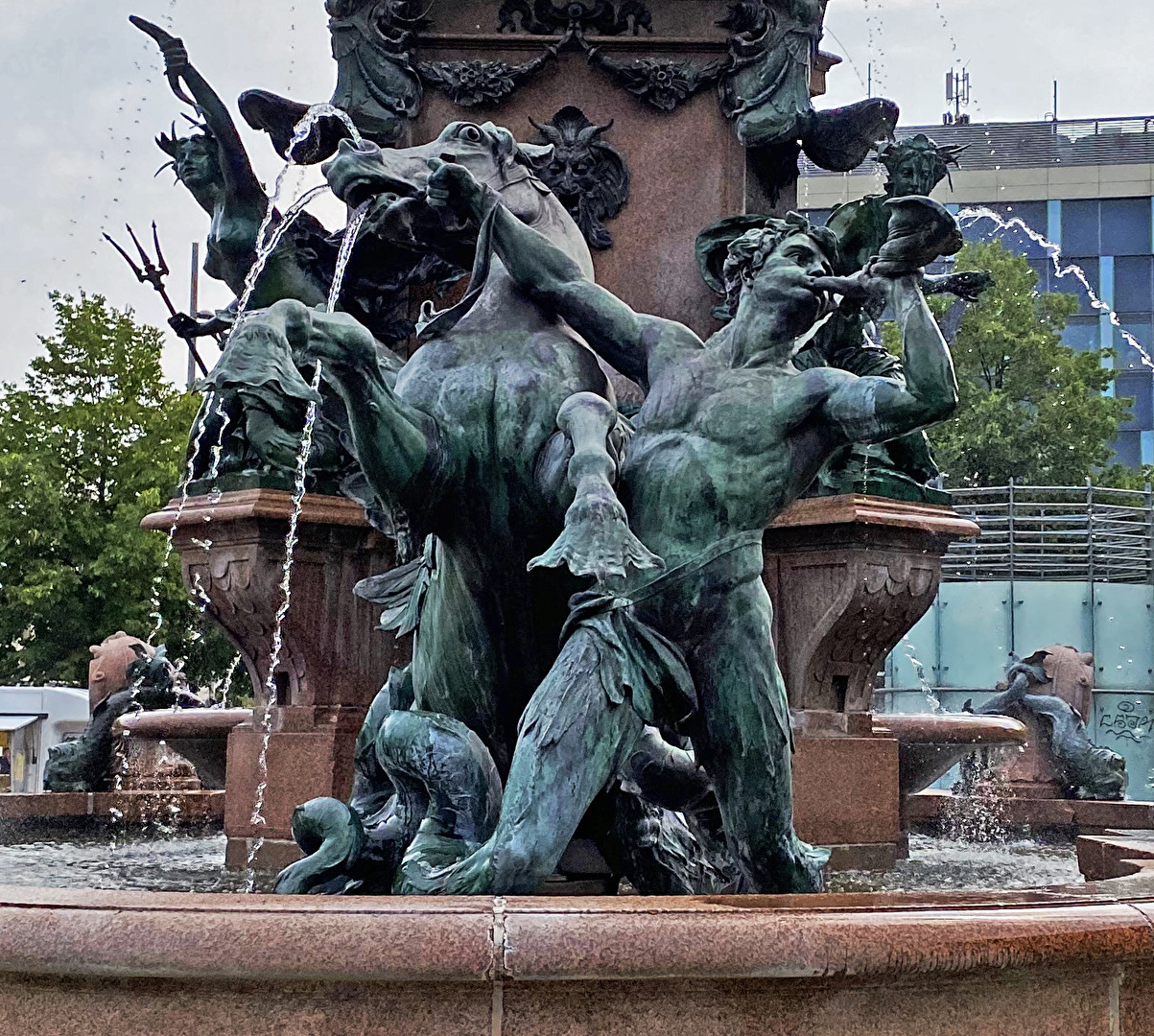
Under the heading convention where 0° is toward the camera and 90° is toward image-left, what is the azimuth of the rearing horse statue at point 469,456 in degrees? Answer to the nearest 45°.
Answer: approximately 45°

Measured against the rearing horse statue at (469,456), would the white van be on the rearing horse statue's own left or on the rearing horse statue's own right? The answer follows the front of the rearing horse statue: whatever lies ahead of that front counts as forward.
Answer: on the rearing horse statue's own right

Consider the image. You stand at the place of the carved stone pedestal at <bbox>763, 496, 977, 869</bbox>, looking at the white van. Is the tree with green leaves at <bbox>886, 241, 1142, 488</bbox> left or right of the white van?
right

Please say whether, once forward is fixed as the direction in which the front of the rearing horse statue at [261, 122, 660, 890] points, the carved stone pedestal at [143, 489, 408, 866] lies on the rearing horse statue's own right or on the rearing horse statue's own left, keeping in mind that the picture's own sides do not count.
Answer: on the rearing horse statue's own right
